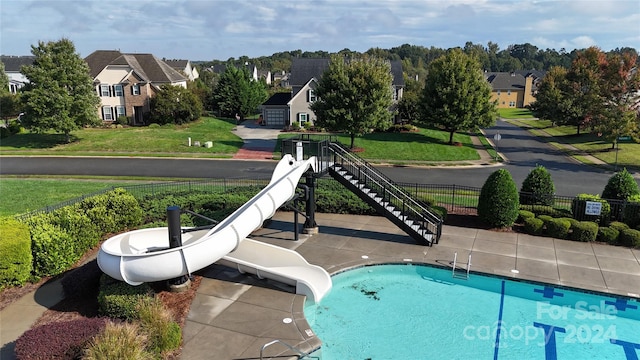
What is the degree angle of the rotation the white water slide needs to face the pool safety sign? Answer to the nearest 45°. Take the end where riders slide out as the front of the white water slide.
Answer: approximately 45° to its left

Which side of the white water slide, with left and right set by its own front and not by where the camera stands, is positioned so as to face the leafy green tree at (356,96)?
left

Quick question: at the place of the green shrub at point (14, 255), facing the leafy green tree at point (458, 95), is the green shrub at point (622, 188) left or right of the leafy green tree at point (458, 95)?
right

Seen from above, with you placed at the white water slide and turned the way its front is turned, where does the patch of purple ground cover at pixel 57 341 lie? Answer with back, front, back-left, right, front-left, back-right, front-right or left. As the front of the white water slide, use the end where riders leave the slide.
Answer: right

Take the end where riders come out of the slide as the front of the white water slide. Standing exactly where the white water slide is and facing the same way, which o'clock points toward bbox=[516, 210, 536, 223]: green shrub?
The green shrub is roughly at 10 o'clock from the white water slide.

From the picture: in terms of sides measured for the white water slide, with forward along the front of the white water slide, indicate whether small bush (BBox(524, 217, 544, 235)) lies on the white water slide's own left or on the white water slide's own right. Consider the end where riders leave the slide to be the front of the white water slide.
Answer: on the white water slide's own left

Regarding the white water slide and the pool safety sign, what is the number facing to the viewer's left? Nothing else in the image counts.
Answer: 0

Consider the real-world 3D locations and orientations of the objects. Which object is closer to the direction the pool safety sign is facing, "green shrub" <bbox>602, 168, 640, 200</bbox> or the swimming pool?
the swimming pool

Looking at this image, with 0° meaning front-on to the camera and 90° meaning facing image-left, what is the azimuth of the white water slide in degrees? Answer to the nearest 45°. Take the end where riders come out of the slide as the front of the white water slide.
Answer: approximately 315°

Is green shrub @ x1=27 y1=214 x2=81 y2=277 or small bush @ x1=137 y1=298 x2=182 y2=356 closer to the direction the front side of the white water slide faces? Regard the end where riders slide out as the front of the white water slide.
the small bush

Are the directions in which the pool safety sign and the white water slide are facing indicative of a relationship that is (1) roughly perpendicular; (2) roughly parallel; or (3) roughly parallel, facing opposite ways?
roughly perpendicular

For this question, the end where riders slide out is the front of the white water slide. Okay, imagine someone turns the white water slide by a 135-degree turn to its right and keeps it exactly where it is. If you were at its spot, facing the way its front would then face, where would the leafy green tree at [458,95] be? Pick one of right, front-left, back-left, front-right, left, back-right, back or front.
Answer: back-right

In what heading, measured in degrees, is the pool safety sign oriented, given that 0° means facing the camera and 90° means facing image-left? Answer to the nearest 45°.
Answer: approximately 0°

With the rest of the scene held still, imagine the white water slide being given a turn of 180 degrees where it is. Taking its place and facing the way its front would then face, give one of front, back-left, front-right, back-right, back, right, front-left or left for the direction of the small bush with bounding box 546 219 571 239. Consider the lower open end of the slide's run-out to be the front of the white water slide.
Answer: back-right

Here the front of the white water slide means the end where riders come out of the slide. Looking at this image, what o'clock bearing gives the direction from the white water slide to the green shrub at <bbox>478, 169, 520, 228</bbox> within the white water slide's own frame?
The green shrub is roughly at 10 o'clock from the white water slide.

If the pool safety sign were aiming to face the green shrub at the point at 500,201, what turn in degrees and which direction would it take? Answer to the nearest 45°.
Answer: approximately 45° to its right
